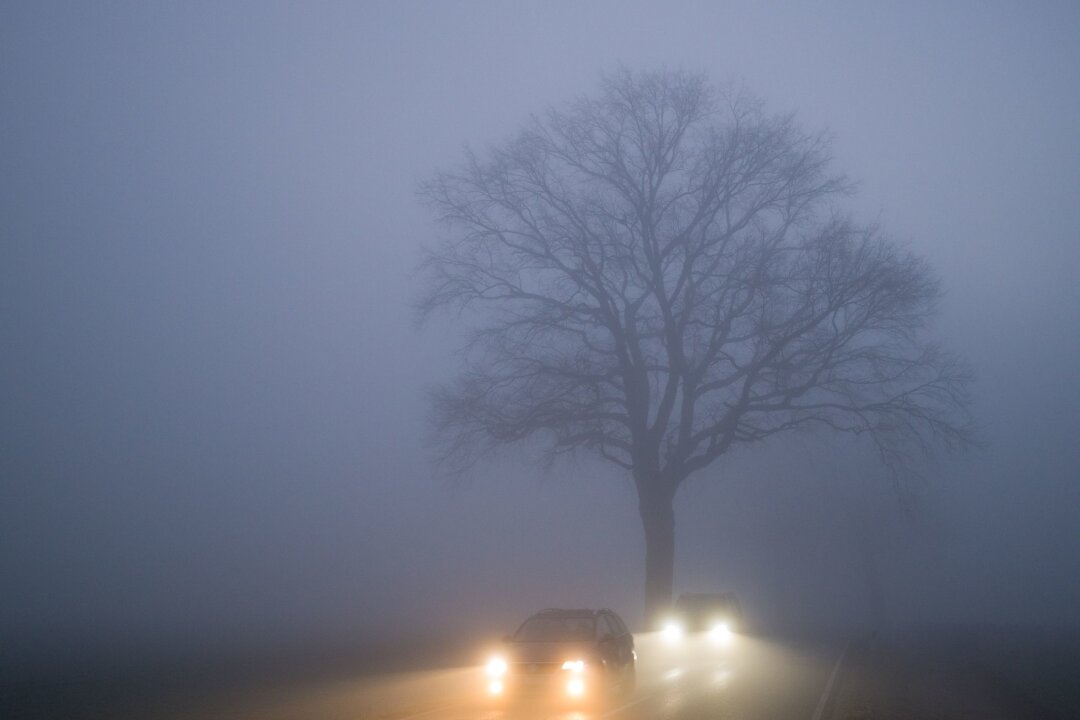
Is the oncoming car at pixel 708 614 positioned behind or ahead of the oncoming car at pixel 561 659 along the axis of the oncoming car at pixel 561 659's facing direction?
behind

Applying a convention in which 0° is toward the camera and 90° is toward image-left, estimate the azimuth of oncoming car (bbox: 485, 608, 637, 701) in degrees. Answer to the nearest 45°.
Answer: approximately 45°
